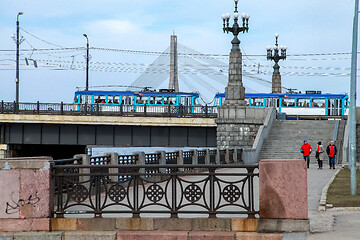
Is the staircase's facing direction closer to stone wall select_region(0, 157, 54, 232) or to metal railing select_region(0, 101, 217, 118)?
the stone wall

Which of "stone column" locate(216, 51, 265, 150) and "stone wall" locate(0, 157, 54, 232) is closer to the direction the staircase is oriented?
the stone wall

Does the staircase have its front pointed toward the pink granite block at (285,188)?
yes

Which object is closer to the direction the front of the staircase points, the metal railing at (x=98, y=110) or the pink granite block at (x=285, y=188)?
the pink granite block

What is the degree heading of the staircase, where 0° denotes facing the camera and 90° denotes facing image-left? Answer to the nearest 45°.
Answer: approximately 0°

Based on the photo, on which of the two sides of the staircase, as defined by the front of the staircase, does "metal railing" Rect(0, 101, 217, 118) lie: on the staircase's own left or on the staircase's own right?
on the staircase's own right

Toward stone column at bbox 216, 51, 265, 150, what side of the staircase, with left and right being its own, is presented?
right
